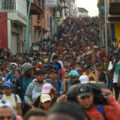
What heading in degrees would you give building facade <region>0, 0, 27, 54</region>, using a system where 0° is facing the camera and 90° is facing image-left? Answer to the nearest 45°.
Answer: approximately 315°

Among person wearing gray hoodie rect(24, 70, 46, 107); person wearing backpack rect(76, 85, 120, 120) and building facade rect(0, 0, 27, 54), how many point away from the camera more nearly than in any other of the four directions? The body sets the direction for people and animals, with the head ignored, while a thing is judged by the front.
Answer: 0

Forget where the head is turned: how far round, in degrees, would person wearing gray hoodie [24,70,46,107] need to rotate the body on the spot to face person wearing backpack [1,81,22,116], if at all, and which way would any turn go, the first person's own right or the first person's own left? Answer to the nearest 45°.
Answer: approximately 90° to the first person's own right

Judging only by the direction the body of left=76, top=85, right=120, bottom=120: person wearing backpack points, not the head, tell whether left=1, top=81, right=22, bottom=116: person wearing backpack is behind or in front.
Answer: behind

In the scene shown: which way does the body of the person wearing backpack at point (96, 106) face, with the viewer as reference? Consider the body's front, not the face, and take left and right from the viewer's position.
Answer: facing the viewer

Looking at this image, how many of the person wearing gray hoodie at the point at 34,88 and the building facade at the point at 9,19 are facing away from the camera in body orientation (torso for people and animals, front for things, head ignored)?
0

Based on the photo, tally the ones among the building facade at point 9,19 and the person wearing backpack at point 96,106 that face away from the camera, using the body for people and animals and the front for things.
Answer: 0

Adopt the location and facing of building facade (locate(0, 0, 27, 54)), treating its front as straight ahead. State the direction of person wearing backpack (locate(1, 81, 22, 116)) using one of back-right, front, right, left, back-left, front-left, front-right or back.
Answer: front-right

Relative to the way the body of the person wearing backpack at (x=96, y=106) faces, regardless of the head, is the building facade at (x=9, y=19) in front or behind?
behind
